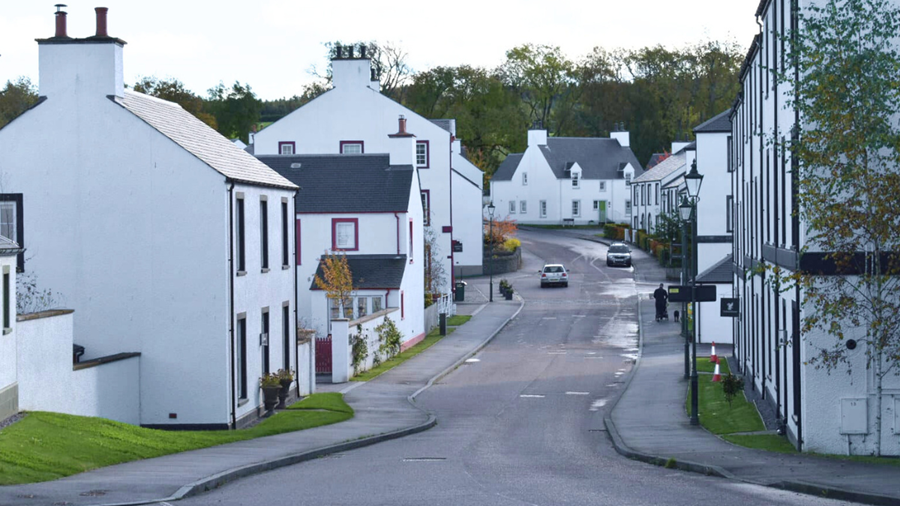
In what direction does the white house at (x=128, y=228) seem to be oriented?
to the viewer's right

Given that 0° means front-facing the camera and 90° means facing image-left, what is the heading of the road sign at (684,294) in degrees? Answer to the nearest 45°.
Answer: approximately 0°

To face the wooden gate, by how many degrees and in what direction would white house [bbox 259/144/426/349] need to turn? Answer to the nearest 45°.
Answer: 0° — it already faces it

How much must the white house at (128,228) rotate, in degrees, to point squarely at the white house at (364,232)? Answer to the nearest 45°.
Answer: approximately 45° to its left

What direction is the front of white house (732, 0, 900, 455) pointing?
to the viewer's left

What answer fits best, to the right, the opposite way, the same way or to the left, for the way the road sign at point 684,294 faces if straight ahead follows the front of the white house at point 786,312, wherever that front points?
to the left

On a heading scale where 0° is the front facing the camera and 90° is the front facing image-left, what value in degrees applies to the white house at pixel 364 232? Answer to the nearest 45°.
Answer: approximately 0°

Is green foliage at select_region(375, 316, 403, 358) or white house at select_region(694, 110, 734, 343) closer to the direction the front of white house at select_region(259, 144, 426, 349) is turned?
the green foliage

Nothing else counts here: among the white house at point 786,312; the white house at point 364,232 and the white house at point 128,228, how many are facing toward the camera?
1

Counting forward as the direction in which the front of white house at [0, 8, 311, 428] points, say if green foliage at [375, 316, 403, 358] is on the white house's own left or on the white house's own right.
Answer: on the white house's own left

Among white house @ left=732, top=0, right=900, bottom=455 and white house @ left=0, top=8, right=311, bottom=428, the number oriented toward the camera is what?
0

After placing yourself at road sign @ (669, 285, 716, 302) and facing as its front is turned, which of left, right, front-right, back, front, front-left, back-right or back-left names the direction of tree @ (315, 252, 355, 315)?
back-right

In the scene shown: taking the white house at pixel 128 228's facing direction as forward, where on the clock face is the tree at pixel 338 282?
The tree is roughly at 10 o'clock from the white house.

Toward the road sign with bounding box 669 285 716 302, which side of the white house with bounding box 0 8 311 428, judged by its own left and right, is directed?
front

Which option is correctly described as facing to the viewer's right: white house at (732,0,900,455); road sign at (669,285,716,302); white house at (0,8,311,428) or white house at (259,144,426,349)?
white house at (0,8,311,428)

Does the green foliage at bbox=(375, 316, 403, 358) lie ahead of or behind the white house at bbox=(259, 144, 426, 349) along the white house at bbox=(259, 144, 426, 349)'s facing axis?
ahead
